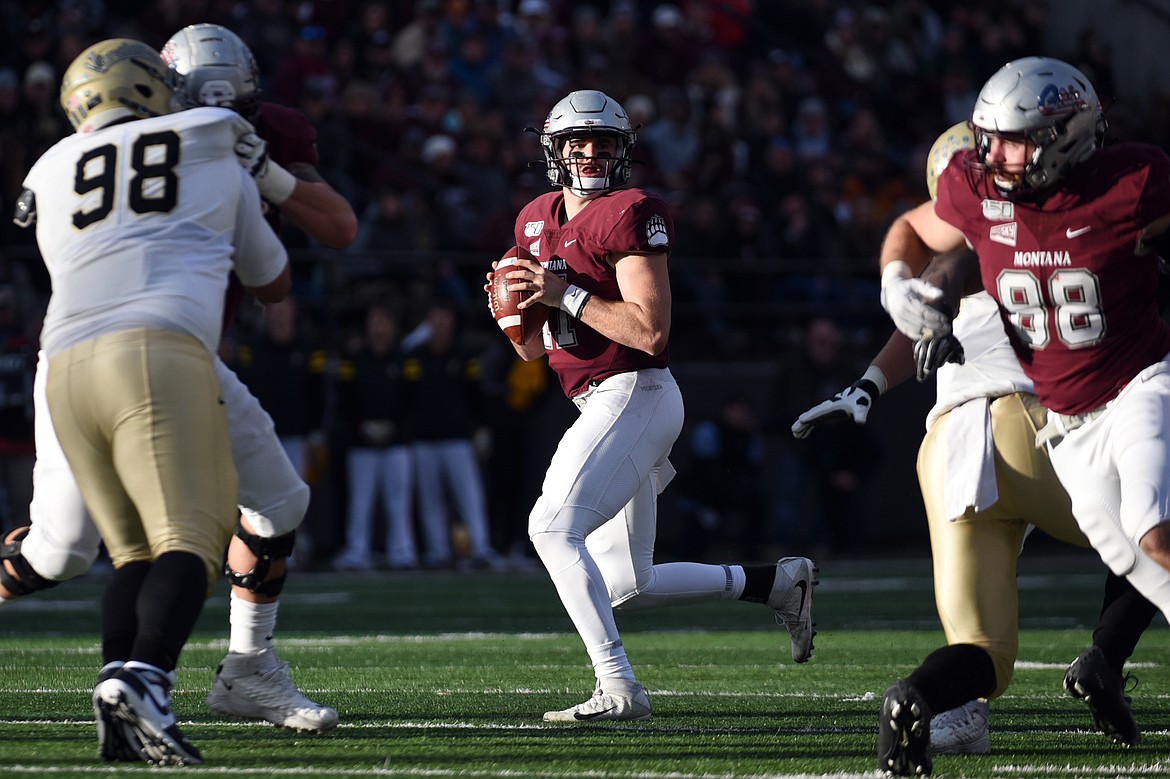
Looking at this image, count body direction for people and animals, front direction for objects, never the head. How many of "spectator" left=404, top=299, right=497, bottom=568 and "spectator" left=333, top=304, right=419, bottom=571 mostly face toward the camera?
2

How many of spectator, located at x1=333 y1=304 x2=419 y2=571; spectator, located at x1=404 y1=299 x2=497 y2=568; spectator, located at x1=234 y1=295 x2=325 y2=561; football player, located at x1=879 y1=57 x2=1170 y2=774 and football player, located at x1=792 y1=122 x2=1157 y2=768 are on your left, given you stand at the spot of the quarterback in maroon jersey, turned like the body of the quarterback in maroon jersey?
2

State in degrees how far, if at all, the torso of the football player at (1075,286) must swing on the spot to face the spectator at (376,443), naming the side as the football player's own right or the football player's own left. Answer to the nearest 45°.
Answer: approximately 90° to the football player's own right

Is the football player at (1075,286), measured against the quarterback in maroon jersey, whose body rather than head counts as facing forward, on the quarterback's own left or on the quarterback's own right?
on the quarterback's own left

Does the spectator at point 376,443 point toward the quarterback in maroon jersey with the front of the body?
yes

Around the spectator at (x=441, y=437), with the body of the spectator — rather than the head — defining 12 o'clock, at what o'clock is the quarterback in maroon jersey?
The quarterback in maroon jersey is roughly at 12 o'clock from the spectator.

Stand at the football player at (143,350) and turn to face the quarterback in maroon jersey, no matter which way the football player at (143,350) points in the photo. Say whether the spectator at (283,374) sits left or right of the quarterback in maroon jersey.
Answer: left

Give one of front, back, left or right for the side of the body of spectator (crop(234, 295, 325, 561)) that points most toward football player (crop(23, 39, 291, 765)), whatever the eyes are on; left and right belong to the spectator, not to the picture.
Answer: front

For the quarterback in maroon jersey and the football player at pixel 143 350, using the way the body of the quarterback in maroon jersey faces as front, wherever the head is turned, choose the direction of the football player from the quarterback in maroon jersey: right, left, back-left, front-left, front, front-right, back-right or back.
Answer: front

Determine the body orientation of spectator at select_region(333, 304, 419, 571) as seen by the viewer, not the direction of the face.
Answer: toward the camera

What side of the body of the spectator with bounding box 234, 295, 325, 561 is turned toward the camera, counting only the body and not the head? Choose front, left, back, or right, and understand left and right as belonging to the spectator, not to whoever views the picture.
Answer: front

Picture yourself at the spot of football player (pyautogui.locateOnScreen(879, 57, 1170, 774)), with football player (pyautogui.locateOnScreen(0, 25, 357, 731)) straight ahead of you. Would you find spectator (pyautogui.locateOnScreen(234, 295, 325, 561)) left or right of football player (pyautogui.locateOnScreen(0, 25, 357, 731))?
right

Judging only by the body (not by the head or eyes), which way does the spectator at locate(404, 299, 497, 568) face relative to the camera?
toward the camera
